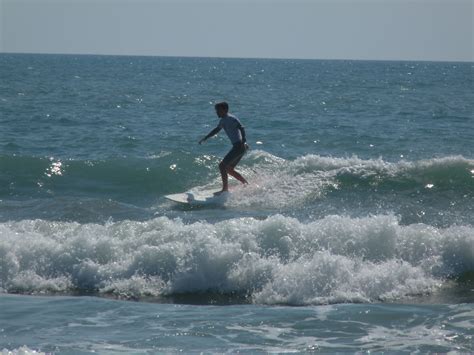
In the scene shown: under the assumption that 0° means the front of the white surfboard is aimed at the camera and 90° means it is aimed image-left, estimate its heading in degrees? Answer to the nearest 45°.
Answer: approximately 90°

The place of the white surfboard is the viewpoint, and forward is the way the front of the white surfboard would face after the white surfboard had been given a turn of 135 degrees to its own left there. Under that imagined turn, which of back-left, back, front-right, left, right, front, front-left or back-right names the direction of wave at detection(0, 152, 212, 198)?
back

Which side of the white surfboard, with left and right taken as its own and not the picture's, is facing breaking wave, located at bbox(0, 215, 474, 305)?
left
